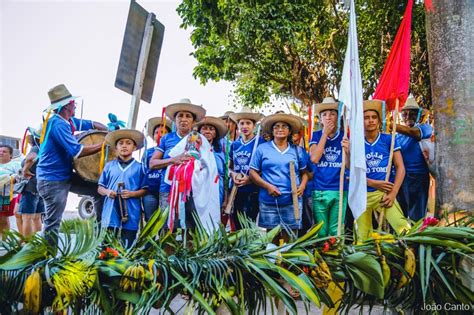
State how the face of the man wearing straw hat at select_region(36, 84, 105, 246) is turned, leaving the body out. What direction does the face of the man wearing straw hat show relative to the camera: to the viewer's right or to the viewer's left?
to the viewer's right

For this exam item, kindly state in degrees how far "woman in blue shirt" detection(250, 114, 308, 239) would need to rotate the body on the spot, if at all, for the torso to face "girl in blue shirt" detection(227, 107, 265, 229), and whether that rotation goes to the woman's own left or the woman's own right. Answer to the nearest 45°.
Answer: approximately 135° to the woman's own right

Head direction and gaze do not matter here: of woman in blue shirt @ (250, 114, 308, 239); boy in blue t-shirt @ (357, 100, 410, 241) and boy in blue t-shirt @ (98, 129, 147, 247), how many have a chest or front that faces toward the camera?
3

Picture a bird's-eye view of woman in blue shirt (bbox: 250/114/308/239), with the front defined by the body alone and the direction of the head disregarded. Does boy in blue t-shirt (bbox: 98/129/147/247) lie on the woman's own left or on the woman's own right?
on the woman's own right

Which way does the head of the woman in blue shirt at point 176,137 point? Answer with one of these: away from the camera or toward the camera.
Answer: toward the camera

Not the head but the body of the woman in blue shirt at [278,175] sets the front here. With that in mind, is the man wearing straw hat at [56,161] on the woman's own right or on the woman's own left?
on the woman's own right

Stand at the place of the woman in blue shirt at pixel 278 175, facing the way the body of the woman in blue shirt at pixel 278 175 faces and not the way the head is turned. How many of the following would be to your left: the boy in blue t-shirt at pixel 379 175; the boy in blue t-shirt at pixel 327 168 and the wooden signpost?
2

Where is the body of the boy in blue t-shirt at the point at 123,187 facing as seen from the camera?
toward the camera

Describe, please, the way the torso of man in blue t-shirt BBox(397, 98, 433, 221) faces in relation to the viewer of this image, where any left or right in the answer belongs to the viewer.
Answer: facing the viewer and to the left of the viewer

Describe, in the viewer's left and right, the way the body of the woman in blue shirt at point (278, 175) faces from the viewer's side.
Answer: facing the viewer
